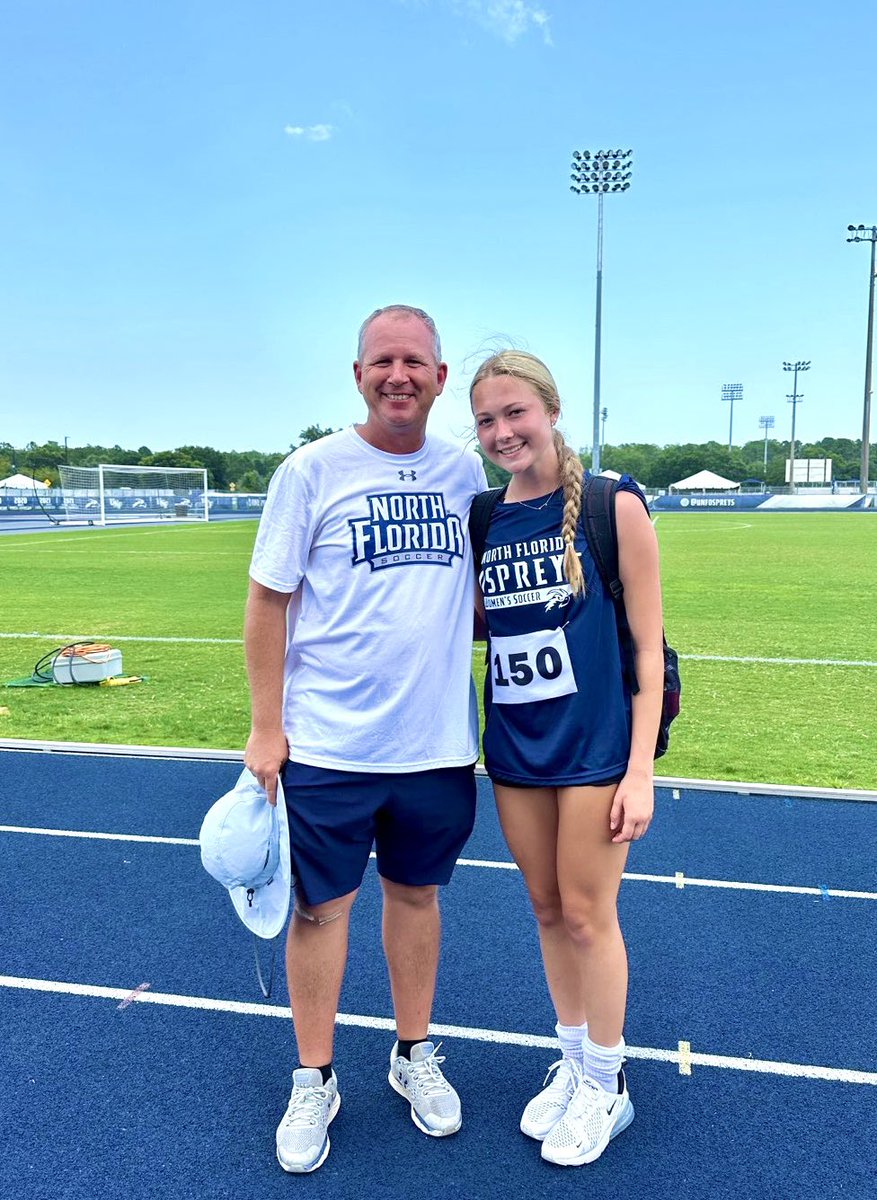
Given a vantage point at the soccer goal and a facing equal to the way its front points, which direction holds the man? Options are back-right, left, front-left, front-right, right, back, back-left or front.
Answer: front-right

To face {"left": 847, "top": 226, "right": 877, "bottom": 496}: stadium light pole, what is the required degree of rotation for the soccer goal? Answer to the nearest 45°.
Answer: approximately 45° to its left

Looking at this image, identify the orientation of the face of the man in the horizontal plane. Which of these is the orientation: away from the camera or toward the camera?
toward the camera

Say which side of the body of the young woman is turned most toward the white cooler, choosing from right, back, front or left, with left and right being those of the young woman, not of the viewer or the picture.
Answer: right

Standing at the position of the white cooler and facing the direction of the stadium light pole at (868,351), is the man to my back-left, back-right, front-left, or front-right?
back-right

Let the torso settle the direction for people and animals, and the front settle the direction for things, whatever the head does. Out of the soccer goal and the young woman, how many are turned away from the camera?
0

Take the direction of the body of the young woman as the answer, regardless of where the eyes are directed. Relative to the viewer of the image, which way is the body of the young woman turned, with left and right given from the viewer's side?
facing the viewer and to the left of the viewer

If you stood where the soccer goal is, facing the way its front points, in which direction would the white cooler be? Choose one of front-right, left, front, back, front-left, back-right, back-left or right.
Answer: front-right

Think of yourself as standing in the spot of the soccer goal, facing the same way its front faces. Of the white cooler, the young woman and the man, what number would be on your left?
0

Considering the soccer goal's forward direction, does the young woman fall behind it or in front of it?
in front

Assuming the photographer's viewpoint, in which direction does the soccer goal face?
facing the viewer and to the right of the viewer

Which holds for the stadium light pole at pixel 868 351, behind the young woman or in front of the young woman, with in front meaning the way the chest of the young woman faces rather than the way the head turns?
behind

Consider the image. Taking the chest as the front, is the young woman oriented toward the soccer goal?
no
